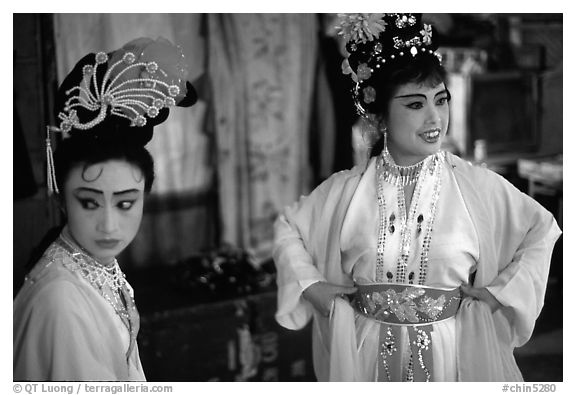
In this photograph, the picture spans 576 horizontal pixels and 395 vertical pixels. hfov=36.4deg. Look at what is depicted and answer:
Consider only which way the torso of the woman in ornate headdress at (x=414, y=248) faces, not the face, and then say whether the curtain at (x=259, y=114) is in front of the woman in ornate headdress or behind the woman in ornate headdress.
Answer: behind

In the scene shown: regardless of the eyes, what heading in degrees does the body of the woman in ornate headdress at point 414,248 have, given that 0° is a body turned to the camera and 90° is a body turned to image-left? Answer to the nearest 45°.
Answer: approximately 0°

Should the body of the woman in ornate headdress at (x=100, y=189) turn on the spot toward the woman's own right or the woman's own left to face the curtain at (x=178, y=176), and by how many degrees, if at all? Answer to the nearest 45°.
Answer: approximately 135° to the woman's own left

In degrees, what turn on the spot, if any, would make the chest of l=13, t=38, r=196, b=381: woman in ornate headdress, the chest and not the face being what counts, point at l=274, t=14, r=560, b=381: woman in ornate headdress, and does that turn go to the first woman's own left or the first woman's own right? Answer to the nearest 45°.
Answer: approximately 45° to the first woman's own left

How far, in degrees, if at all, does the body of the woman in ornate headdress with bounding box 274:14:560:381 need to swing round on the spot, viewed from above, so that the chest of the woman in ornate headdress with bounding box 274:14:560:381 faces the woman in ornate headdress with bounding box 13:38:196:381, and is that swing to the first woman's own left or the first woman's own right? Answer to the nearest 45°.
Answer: approximately 90° to the first woman's own right

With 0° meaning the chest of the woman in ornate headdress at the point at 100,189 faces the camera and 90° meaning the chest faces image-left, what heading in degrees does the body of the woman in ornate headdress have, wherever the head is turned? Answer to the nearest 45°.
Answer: approximately 315°

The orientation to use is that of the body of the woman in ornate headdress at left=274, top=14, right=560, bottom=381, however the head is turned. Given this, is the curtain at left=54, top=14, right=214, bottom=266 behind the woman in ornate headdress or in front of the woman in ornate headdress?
behind

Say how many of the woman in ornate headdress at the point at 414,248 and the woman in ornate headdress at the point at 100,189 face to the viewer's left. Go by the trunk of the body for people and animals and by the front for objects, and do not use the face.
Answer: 0
